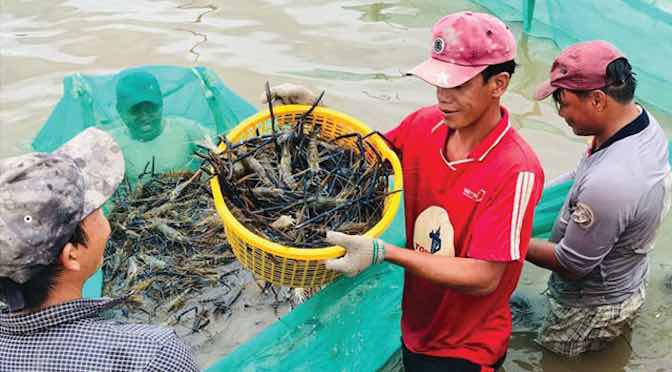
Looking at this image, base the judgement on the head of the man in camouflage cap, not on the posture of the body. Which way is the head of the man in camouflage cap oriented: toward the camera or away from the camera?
away from the camera

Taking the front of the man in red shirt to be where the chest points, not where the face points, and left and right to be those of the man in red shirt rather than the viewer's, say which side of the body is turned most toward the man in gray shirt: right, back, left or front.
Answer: back

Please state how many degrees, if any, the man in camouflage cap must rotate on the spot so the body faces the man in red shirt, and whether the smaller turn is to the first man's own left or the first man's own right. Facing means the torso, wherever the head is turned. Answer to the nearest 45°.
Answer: approximately 45° to the first man's own right

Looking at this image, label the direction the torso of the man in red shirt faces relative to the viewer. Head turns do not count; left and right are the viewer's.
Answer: facing the viewer and to the left of the viewer

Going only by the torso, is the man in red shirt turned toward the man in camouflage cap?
yes

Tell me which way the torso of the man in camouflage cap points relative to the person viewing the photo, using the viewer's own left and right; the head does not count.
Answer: facing away from the viewer and to the right of the viewer

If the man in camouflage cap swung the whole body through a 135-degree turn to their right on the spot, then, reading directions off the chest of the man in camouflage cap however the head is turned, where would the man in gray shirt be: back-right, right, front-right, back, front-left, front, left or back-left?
left

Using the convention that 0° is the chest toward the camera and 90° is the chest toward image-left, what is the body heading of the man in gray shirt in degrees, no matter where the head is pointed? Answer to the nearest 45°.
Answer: approximately 90°
